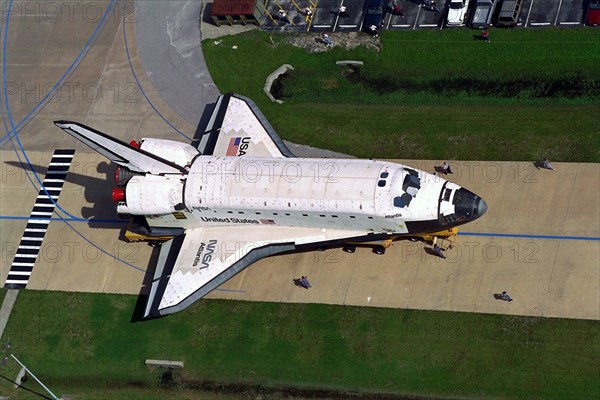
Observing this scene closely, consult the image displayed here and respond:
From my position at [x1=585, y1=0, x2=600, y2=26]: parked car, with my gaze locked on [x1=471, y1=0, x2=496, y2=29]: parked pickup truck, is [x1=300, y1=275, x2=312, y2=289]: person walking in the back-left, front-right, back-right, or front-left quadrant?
front-left

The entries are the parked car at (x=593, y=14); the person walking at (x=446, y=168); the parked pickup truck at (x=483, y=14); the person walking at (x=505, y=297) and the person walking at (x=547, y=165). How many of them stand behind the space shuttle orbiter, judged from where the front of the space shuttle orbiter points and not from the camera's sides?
0

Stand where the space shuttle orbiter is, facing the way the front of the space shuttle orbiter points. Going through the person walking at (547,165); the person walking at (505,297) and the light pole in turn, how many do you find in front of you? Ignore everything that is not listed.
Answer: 2

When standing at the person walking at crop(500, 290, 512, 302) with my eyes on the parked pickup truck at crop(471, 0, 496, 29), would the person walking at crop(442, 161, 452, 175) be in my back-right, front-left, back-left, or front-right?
front-left

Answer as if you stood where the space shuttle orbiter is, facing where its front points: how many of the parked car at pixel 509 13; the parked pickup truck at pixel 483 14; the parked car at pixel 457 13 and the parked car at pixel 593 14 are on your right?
0

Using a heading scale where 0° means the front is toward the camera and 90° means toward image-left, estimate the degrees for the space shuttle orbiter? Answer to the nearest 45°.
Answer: approximately 270°

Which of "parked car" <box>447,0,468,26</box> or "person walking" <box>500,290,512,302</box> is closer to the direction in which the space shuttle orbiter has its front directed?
the person walking

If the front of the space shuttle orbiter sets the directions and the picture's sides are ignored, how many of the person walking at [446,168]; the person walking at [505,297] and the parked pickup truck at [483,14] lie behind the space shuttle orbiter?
0

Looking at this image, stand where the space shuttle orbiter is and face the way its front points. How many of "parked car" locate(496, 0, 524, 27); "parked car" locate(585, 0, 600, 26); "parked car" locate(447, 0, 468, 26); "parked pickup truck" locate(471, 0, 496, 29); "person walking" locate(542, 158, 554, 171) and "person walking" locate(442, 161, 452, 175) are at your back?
0

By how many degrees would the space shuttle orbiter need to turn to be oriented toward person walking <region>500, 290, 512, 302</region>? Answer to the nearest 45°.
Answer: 0° — it already faces them

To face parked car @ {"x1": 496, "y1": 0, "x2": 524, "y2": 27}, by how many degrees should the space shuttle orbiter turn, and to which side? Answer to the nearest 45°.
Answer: approximately 45° to its left

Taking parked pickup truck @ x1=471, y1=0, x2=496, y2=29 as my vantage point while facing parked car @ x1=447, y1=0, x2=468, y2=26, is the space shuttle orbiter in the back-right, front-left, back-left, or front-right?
front-left

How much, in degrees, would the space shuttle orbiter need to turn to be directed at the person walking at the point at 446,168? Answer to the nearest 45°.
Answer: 0° — it already faces them

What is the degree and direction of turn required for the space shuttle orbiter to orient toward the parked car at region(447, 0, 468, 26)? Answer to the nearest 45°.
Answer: approximately 45° to its left

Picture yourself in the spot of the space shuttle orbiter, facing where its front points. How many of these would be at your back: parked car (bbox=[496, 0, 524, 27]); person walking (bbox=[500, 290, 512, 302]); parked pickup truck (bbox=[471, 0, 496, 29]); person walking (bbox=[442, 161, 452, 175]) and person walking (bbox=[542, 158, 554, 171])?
0

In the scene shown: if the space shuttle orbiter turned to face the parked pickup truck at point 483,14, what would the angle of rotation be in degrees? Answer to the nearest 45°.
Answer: approximately 45° to its left

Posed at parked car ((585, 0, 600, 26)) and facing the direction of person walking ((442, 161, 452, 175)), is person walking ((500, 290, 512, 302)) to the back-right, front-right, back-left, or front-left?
front-left

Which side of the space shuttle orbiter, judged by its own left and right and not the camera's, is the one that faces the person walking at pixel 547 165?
front
